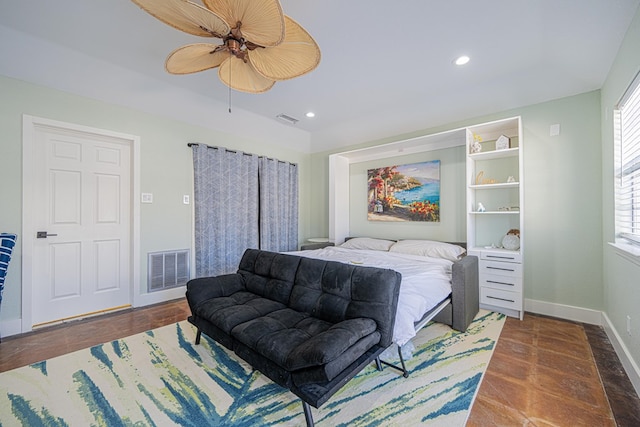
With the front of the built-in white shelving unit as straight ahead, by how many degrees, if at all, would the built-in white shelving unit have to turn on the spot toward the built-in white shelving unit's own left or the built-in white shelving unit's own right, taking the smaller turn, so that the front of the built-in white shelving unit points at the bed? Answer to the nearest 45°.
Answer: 0° — it already faces it

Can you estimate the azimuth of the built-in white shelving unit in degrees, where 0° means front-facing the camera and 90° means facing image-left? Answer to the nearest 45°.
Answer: approximately 45°

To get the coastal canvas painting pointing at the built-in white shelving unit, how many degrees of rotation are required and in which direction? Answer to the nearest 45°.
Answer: approximately 90° to its left

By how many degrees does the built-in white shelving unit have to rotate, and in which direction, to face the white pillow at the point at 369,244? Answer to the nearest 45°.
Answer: approximately 45° to its right

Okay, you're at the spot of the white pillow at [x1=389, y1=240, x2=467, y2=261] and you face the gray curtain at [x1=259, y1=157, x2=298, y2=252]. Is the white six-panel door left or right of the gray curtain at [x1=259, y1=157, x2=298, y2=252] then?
left

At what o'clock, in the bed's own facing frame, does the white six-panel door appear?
The white six-panel door is roughly at 1 o'clock from the bed.

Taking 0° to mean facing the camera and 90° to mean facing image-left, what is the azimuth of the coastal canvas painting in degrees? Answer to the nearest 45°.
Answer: approximately 45°

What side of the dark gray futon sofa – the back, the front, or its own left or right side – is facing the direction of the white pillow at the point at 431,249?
back
